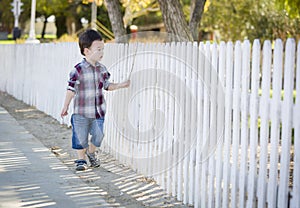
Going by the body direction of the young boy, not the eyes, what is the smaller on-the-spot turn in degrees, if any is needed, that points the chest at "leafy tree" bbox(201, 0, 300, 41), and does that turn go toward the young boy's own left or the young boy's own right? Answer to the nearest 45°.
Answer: approximately 135° to the young boy's own left

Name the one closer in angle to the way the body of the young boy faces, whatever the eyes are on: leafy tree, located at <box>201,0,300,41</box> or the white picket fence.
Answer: the white picket fence

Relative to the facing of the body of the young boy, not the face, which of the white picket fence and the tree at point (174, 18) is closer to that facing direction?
the white picket fence
